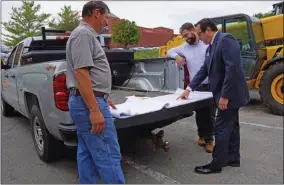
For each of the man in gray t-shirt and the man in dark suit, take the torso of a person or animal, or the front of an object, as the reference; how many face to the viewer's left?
1

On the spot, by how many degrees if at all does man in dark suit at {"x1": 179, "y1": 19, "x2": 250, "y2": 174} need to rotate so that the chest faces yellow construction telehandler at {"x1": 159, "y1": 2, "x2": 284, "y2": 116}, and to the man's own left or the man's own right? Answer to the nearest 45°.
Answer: approximately 90° to the man's own right

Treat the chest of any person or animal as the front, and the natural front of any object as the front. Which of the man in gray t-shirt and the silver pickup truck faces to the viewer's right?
the man in gray t-shirt

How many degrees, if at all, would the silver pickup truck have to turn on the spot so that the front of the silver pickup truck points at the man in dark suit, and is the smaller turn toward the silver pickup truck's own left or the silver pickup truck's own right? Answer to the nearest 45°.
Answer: approximately 180°

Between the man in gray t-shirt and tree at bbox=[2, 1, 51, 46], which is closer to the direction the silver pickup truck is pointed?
the tree

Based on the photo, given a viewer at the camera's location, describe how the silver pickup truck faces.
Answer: facing away from the viewer and to the left of the viewer

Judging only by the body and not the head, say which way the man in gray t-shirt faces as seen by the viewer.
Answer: to the viewer's right

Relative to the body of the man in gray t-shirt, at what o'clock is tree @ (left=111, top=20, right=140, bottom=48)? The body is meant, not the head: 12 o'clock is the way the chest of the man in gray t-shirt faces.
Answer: The tree is roughly at 9 o'clock from the man in gray t-shirt.

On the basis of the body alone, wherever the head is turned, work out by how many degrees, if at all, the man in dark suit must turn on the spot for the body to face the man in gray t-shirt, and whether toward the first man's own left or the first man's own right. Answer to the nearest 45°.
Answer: approximately 45° to the first man's own left

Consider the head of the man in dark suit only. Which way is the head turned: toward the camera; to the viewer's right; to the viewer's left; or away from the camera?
to the viewer's left

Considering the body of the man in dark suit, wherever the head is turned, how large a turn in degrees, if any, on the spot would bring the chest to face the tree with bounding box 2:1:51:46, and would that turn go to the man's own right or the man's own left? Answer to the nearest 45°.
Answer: approximately 45° to the man's own right

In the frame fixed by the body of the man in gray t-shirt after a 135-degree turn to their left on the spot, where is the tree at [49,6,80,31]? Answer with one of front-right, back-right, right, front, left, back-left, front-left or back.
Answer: front-right

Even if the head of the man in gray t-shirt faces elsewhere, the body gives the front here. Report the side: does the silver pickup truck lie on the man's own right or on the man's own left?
on the man's own left

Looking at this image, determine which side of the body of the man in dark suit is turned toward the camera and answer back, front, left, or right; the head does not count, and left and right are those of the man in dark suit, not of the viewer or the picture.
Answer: left
